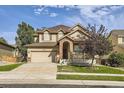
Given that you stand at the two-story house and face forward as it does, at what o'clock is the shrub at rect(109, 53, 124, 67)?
The shrub is roughly at 10 o'clock from the two-story house.

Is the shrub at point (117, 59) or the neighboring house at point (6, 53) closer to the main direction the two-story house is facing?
the shrub

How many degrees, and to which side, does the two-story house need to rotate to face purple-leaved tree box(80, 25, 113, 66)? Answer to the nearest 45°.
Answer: approximately 45° to its left

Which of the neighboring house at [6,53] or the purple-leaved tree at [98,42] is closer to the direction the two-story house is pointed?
the purple-leaved tree

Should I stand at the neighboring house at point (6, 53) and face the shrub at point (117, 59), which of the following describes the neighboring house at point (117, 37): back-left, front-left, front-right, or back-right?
front-left

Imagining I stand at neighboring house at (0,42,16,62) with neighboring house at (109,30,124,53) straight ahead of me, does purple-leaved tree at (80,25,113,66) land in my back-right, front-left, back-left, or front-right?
front-right

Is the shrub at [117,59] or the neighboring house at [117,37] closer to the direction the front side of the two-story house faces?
the shrub

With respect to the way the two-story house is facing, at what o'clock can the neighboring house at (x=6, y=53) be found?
The neighboring house is roughly at 4 o'clock from the two-story house.

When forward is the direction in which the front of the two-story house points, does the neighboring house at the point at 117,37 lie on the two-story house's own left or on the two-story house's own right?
on the two-story house's own left

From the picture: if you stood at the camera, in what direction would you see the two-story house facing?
facing the viewer

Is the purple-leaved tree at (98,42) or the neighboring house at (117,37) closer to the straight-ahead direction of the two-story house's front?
the purple-leaved tree
